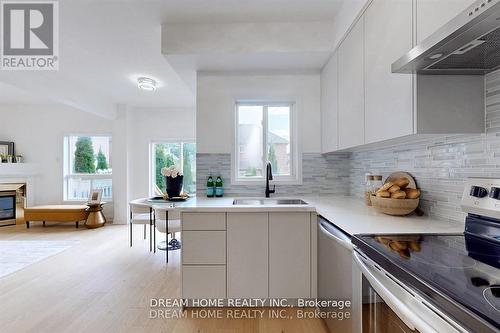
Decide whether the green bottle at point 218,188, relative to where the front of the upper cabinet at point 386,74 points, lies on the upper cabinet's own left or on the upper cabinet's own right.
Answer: on the upper cabinet's own right

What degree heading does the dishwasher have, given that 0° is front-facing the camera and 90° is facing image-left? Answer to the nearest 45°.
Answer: approximately 90°

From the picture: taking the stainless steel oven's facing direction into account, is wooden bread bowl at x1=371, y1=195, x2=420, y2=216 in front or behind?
behind

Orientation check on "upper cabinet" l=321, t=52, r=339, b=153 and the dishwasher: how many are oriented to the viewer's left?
2

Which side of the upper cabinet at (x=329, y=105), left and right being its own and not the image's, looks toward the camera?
left

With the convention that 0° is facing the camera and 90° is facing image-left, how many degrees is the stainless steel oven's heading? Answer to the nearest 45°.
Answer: approximately 45°

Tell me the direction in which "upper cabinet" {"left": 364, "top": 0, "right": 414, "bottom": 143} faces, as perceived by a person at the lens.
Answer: facing the viewer and to the left of the viewer

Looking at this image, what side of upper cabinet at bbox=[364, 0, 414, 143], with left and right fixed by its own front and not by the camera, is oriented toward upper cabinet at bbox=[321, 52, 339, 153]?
right

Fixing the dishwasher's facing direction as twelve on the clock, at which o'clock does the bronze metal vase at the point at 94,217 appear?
The bronze metal vase is roughly at 1 o'clock from the dishwasher.

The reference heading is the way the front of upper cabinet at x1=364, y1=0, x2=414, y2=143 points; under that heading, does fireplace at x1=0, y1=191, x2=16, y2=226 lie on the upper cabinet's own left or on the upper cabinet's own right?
on the upper cabinet's own right

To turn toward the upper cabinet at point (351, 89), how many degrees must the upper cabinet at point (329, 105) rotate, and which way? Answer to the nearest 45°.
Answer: approximately 90° to its left

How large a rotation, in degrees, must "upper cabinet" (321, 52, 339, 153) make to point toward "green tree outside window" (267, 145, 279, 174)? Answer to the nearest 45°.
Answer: approximately 45° to its right

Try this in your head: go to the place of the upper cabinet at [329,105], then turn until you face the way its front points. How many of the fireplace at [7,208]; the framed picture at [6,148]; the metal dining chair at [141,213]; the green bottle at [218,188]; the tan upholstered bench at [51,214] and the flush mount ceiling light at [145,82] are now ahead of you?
6

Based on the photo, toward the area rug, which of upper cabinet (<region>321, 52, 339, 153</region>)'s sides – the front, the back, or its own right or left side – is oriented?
front
